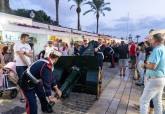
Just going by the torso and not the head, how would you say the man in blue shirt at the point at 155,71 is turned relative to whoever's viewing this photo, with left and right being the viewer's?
facing to the left of the viewer

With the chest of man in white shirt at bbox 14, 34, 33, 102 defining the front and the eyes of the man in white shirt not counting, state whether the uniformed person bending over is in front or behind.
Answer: in front

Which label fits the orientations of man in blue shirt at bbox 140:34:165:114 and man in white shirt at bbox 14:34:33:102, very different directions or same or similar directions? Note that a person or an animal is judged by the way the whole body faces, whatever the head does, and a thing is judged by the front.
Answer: very different directions

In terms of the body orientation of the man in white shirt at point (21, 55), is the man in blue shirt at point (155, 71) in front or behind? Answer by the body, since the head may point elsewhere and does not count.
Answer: in front

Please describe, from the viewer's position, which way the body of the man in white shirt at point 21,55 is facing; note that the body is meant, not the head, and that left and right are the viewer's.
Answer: facing the viewer and to the right of the viewer

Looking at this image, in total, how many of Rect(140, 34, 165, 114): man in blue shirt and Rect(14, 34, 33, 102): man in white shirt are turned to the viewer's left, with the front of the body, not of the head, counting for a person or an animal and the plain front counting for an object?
1
